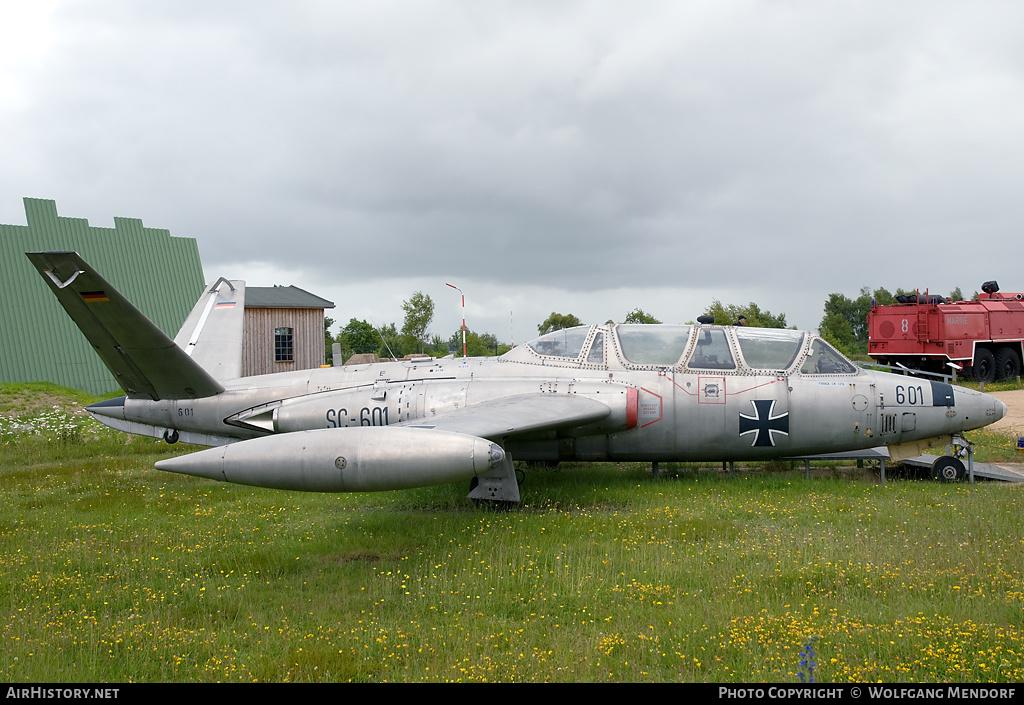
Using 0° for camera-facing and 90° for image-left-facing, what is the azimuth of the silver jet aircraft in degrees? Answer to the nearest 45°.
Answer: approximately 270°

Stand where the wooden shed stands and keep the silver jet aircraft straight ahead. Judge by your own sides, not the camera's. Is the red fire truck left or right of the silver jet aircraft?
left

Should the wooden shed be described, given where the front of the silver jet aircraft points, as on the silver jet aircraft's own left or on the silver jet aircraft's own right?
on the silver jet aircraft's own left

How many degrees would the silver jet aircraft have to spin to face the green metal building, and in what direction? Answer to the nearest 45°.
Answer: approximately 135° to its left

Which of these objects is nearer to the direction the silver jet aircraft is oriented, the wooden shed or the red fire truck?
the red fire truck

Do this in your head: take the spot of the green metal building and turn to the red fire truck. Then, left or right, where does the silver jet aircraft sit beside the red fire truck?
right

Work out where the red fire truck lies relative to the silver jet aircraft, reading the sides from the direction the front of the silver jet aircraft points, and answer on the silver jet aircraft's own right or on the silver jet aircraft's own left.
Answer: on the silver jet aircraft's own left
